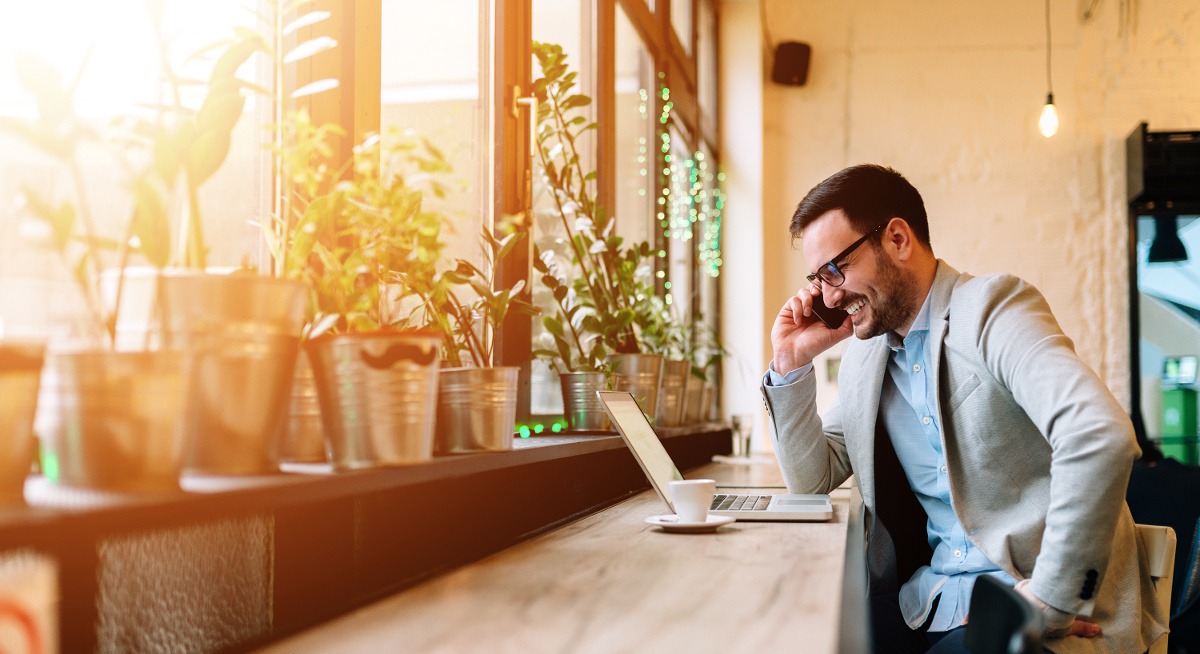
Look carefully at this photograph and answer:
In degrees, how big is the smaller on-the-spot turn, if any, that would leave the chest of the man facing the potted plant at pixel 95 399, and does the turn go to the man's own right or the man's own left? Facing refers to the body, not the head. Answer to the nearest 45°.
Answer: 0° — they already face it

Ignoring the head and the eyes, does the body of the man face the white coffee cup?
yes

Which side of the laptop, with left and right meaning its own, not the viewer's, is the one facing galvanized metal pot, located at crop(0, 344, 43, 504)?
right

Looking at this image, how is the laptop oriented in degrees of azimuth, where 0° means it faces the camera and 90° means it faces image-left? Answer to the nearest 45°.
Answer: approximately 270°

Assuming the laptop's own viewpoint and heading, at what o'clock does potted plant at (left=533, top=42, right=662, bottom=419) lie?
The potted plant is roughly at 8 o'clock from the laptop.

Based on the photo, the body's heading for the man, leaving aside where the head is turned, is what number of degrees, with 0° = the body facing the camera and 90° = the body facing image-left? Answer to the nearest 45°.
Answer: approximately 45°

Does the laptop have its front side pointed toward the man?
yes

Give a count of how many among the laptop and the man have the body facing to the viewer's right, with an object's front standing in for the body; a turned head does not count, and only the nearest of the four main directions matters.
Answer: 1

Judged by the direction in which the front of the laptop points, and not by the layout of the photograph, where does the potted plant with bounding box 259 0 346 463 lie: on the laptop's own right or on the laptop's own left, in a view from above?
on the laptop's own right
